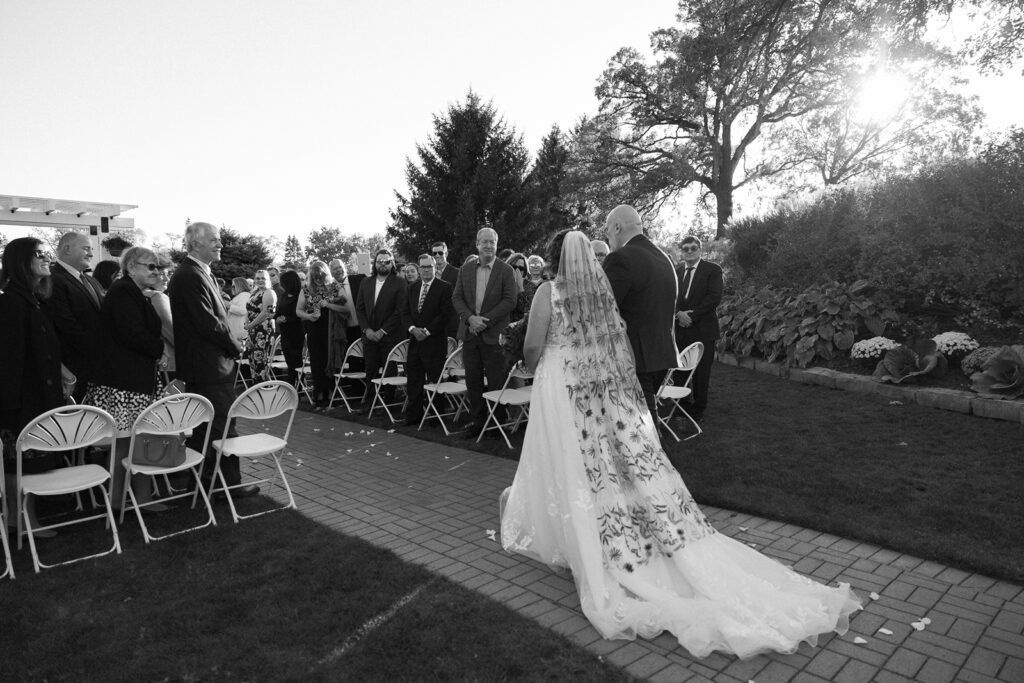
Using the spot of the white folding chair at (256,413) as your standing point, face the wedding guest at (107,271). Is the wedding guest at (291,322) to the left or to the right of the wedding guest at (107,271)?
right

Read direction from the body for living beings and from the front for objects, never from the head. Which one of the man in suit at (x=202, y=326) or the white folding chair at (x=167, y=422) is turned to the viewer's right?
the man in suit

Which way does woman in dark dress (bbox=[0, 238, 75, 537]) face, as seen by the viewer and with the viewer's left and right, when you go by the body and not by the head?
facing to the right of the viewer

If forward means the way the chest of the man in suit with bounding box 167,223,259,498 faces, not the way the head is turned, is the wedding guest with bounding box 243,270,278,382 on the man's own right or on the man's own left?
on the man's own left

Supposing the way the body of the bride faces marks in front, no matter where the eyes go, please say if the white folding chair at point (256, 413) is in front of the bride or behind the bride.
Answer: in front

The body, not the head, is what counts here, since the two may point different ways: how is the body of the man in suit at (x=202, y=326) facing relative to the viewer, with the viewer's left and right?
facing to the right of the viewer

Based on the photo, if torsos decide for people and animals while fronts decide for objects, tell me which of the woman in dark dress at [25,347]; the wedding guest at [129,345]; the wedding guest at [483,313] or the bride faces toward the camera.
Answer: the wedding guest at [483,313]

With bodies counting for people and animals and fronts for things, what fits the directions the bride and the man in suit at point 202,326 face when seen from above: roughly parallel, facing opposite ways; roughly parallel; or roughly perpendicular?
roughly perpendicular

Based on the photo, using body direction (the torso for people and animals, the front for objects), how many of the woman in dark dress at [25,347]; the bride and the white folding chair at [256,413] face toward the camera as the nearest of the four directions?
0

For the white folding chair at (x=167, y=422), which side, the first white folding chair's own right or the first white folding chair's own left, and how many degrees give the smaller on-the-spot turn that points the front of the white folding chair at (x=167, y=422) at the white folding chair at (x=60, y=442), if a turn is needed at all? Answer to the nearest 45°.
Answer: approximately 45° to the first white folding chair's own left

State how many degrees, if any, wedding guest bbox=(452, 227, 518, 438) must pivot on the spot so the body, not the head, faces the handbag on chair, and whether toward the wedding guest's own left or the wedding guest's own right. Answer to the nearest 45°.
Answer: approximately 45° to the wedding guest's own right

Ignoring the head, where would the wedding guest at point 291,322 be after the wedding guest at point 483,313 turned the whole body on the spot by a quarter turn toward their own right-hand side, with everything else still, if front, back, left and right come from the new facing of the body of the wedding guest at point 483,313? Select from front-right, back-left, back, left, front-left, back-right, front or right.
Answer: front-right

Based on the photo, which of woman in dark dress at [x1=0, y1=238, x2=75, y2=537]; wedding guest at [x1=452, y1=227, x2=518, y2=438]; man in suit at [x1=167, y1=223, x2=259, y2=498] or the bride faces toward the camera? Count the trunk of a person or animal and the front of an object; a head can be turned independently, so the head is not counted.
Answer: the wedding guest

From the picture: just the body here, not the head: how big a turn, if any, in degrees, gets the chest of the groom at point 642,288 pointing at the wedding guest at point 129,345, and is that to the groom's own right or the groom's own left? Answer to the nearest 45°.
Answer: approximately 45° to the groom's own left

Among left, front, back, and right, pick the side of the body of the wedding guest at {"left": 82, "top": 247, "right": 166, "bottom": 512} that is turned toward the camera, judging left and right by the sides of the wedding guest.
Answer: right

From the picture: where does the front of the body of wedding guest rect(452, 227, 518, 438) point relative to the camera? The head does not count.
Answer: toward the camera

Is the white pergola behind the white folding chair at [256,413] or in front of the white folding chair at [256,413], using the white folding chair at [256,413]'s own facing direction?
in front
